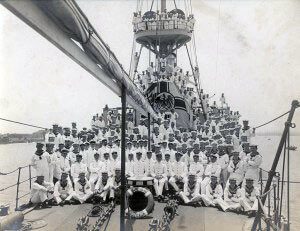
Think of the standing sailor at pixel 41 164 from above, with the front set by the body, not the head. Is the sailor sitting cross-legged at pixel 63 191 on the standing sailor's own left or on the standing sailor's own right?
on the standing sailor's own left

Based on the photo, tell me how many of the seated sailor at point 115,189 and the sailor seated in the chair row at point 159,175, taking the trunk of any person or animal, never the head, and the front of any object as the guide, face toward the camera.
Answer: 2

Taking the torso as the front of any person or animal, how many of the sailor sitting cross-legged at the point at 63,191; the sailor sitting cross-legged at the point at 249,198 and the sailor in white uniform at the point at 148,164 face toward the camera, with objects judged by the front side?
3

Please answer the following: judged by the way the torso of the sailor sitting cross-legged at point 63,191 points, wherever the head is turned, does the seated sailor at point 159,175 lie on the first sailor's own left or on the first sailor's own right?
on the first sailor's own left

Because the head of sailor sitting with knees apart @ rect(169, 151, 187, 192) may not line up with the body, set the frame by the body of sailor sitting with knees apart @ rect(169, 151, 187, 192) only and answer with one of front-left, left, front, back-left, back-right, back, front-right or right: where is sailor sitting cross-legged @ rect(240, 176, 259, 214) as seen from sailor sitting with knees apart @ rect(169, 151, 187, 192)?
front-left

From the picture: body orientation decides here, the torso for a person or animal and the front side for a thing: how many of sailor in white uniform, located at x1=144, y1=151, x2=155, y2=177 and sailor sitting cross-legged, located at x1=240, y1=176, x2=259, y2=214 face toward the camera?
2

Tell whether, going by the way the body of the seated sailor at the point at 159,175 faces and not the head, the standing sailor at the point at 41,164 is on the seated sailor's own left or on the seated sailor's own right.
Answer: on the seated sailor's own right

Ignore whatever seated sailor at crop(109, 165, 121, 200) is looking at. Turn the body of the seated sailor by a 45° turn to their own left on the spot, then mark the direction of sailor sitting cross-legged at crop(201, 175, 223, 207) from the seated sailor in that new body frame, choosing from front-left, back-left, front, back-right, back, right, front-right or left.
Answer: front-left

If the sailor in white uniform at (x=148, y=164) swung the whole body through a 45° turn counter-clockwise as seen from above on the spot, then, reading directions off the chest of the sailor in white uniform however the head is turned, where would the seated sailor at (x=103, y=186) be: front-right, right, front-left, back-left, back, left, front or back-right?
right

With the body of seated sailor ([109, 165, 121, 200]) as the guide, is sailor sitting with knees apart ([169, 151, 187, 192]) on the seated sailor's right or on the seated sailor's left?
on the seated sailor's left

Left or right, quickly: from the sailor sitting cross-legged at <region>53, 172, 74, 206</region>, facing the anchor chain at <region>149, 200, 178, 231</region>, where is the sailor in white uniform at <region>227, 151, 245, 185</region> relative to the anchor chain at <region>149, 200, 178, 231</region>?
left
